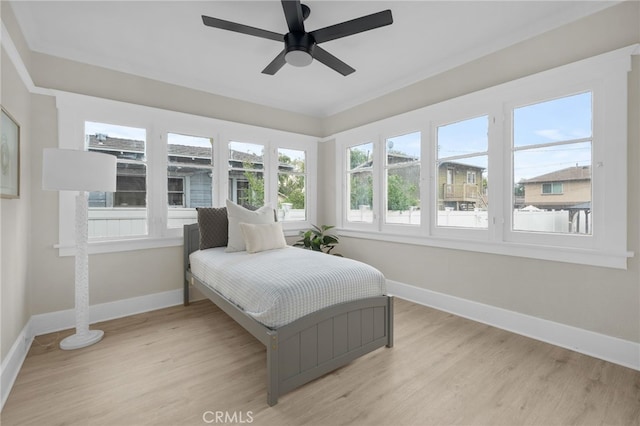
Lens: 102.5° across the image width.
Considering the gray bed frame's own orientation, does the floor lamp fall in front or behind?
behind

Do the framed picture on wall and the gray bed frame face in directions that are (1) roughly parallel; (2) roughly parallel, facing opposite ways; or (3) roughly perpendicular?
roughly perpendicular

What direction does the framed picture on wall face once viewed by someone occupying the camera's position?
facing to the right of the viewer

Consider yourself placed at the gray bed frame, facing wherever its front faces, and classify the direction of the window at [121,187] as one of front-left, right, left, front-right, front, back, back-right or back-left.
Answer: back

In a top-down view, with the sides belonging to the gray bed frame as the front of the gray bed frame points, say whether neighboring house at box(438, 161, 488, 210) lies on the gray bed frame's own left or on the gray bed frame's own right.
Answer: on the gray bed frame's own left

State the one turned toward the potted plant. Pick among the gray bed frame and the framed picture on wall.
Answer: the framed picture on wall

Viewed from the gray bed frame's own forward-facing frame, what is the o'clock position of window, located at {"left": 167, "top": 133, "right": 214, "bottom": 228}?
The window is roughly at 6 o'clock from the gray bed frame.

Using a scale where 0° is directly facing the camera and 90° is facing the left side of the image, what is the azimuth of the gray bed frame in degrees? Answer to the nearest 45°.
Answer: approximately 315°
